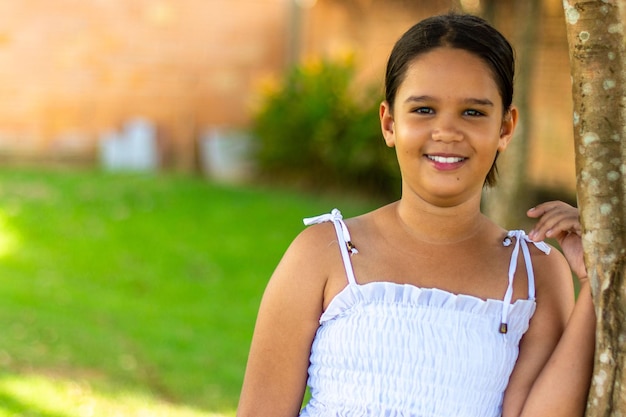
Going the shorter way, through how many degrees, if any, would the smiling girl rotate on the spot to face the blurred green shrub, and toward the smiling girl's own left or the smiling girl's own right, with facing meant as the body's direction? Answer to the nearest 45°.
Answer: approximately 180°

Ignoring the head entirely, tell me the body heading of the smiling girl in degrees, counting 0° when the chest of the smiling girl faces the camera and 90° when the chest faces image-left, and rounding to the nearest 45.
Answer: approximately 0°
